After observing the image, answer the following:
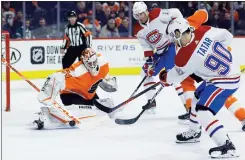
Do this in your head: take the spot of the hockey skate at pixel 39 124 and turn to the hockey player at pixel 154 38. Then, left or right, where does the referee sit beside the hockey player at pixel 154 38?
left

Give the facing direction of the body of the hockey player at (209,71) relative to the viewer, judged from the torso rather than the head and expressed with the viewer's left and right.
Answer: facing to the left of the viewer

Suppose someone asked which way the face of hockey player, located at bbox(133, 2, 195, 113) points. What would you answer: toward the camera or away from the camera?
toward the camera

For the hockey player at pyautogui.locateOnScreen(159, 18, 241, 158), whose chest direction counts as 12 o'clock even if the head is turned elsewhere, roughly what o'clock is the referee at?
The referee is roughly at 2 o'clock from the hockey player.

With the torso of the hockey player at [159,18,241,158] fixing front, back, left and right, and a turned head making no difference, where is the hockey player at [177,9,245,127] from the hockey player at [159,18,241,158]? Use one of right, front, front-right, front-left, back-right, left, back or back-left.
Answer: right

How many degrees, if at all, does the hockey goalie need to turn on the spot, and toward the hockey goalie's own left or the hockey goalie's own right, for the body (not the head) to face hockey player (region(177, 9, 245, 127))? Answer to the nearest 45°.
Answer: approximately 45° to the hockey goalie's own left

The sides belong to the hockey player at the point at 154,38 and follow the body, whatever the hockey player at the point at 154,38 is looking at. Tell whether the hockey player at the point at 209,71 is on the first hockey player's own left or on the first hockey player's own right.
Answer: on the first hockey player's own left

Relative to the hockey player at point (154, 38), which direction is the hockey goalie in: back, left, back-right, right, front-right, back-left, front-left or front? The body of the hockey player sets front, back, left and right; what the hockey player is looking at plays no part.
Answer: front

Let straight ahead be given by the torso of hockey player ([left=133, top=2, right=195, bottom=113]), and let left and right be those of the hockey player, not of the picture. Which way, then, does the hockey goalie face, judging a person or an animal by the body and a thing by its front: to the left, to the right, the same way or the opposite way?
to the left

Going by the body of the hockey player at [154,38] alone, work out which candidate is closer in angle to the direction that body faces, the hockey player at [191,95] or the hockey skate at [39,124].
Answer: the hockey skate

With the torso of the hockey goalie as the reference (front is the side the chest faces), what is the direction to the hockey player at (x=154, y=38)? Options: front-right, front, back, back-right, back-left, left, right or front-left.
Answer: left

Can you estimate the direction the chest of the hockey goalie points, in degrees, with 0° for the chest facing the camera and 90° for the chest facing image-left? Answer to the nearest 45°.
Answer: approximately 315°

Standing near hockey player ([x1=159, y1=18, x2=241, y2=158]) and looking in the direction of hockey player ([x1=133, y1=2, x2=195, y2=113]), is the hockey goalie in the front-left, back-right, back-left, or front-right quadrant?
front-left

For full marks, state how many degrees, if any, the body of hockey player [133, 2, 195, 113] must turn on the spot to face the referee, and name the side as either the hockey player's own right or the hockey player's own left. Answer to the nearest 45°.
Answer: approximately 90° to the hockey player's own right
